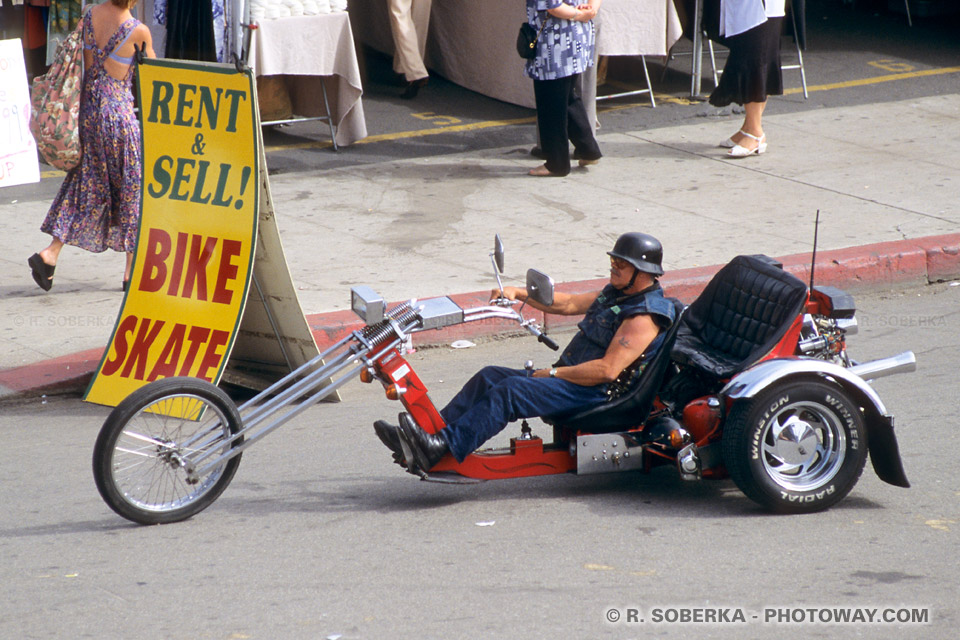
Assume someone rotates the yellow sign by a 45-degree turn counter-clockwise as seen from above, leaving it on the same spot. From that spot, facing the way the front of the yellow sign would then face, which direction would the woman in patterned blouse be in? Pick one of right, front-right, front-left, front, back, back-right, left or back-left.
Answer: left

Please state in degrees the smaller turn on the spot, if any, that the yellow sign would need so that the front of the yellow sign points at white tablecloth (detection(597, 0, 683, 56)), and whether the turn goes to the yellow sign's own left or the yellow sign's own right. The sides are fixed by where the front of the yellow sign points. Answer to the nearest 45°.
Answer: approximately 135° to the yellow sign's own left

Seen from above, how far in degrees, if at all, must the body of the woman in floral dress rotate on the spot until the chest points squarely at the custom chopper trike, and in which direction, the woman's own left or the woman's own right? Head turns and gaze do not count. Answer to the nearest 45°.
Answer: approximately 90° to the woman's own right

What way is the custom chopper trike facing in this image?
to the viewer's left

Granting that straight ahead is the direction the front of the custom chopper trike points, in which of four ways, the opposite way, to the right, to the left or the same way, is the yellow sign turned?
to the left
